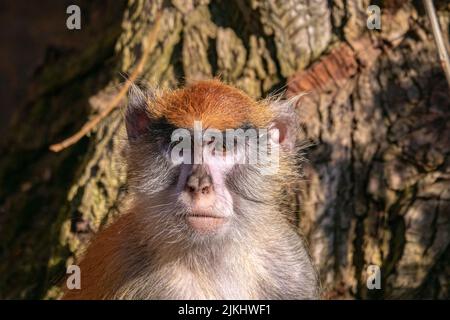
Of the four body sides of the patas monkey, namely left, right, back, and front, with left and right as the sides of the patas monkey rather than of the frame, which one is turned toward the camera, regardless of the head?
front

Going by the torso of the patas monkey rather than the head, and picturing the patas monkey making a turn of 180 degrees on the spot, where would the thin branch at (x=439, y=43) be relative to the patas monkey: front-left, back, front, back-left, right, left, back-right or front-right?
right
